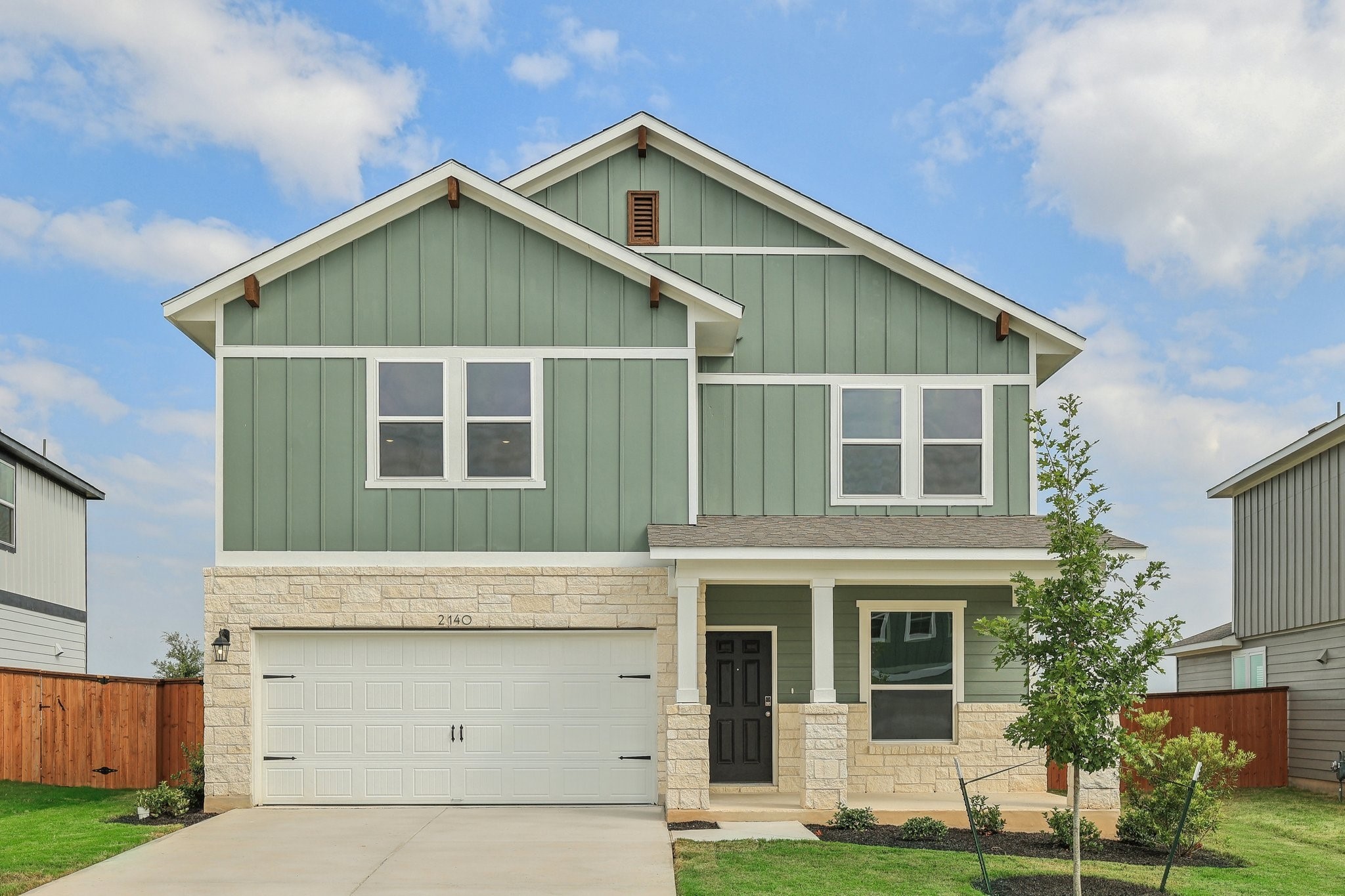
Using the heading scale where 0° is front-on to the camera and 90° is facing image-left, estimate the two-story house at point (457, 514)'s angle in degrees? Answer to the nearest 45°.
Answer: approximately 0°

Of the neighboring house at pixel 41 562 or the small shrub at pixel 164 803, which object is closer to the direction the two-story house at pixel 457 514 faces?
the small shrub

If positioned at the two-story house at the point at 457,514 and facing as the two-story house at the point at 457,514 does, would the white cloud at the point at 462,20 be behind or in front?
behind

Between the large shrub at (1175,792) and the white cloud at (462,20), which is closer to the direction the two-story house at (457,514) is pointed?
the large shrub
